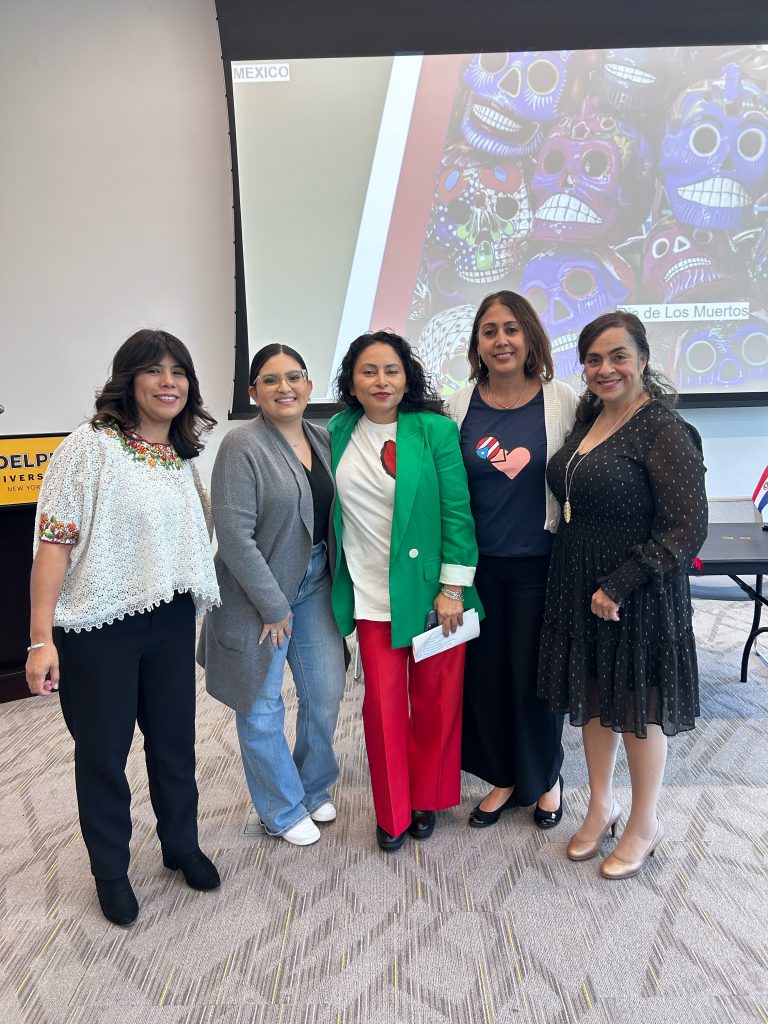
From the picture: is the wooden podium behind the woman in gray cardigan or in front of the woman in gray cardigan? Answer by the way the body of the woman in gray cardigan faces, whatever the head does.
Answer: behind

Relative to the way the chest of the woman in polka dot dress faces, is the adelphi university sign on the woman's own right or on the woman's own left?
on the woman's own right

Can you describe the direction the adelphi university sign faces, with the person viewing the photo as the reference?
facing the viewer

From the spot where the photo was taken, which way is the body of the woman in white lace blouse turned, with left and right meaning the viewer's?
facing the viewer and to the right of the viewer

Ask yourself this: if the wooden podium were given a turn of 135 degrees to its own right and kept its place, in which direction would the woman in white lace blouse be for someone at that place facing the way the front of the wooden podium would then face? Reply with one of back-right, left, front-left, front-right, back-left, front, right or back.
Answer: back-left

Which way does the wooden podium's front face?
toward the camera

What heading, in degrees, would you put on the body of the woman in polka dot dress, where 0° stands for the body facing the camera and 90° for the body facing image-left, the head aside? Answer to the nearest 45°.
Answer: approximately 45°

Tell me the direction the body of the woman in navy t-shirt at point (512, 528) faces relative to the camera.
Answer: toward the camera
